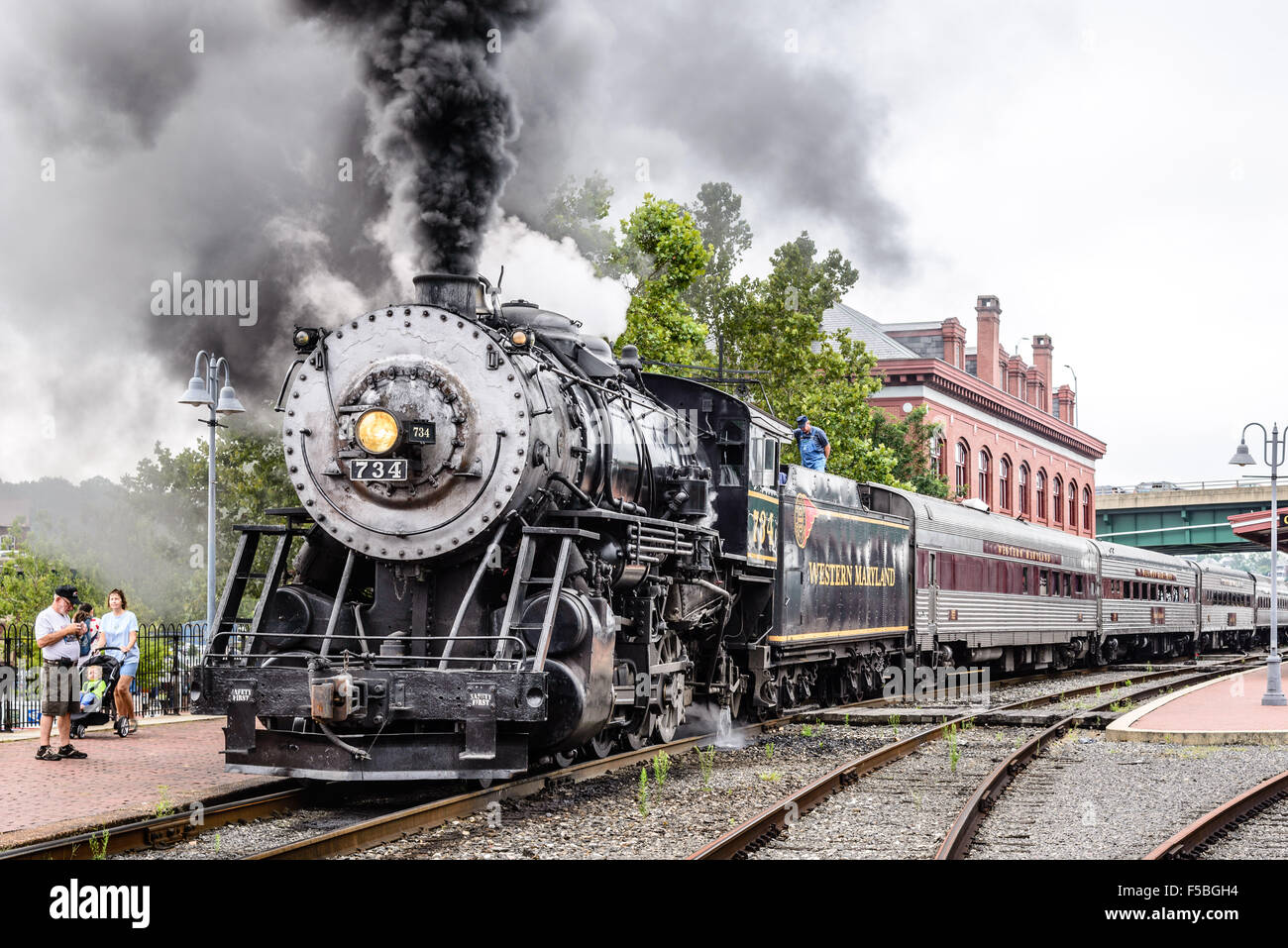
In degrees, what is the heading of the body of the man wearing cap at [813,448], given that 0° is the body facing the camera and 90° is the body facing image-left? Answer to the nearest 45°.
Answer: approximately 45°

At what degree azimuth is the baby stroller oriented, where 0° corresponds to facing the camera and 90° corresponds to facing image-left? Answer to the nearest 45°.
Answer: approximately 45°

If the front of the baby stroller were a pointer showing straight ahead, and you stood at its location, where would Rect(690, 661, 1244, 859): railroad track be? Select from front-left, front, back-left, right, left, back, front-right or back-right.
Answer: left

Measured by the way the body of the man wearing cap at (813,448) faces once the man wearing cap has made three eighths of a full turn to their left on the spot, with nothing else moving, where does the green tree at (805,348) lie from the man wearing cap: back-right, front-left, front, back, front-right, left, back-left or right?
left

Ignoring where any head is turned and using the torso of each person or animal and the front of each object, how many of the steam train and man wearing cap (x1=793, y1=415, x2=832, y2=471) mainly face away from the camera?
0

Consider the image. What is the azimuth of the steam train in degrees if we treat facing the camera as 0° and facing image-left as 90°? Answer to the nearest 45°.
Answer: approximately 45°

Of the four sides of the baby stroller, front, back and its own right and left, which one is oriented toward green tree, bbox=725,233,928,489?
back

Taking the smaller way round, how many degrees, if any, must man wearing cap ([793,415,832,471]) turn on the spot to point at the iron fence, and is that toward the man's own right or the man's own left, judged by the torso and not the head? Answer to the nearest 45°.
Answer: approximately 45° to the man's own right

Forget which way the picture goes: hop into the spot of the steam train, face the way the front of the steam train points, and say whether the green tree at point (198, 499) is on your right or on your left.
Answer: on your right

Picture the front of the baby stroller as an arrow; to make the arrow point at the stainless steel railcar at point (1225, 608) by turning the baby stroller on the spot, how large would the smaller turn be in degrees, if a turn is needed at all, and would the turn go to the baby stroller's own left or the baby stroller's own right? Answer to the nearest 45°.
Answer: approximately 180°

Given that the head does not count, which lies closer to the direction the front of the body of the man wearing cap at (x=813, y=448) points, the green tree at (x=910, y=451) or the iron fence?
the iron fence
